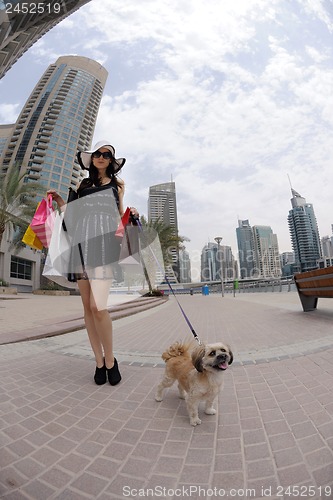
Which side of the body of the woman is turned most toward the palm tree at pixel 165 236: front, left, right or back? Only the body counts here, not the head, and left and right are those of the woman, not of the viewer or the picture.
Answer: back

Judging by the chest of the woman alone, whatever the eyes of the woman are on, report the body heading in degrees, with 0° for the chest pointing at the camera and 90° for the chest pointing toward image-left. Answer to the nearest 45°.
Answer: approximately 0°

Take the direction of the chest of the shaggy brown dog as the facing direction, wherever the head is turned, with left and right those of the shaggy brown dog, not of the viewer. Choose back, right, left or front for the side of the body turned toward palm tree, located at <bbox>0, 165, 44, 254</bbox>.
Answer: back

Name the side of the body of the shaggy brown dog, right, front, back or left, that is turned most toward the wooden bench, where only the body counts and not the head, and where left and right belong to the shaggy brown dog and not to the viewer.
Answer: left

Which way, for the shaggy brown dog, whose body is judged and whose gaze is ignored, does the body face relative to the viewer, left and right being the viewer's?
facing the viewer and to the right of the viewer

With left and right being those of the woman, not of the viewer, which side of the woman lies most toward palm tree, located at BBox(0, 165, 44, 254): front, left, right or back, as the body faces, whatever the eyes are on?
back
